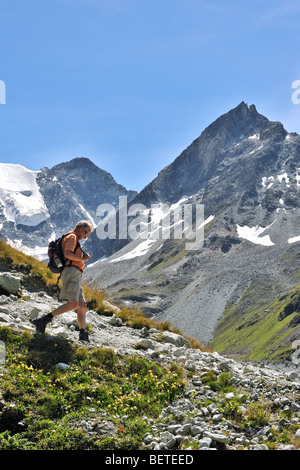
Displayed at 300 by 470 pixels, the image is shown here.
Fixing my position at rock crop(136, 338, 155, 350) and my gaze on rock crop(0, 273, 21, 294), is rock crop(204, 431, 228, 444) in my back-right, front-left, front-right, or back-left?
back-left

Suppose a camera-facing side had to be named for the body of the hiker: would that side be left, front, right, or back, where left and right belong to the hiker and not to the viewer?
right

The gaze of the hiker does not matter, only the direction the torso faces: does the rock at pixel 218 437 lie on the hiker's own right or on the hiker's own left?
on the hiker's own right

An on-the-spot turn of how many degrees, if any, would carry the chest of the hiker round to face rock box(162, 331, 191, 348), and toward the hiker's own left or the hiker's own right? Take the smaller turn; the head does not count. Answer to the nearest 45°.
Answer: approximately 45° to the hiker's own left

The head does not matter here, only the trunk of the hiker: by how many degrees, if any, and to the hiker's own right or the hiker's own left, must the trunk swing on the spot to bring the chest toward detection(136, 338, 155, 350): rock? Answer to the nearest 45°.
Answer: approximately 45° to the hiker's own left

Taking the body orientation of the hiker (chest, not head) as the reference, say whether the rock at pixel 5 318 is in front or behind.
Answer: behind
